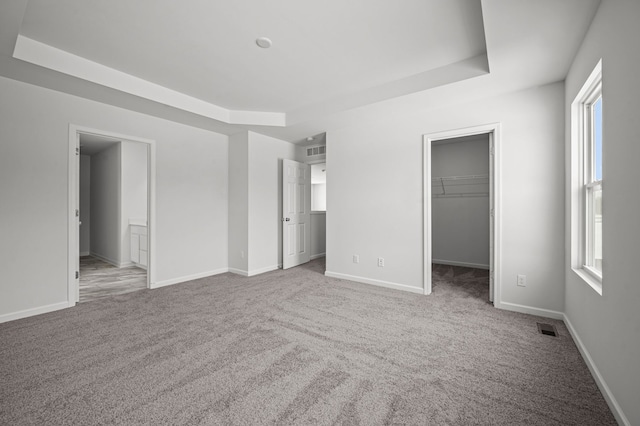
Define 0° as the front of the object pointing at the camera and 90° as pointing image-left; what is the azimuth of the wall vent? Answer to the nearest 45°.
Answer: approximately 45°

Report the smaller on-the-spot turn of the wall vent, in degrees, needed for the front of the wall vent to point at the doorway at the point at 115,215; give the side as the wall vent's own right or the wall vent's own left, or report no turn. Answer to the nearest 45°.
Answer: approximately 45° to the wall vent's own right

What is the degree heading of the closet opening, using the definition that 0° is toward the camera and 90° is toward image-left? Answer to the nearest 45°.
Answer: approximately 45°

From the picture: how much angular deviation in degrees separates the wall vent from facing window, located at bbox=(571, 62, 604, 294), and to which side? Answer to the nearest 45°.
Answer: approximately 90° to its left

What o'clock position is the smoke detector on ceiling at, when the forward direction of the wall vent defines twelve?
The smoke detector on ceiling is roughly at 11 o'clock from the wall vent.
